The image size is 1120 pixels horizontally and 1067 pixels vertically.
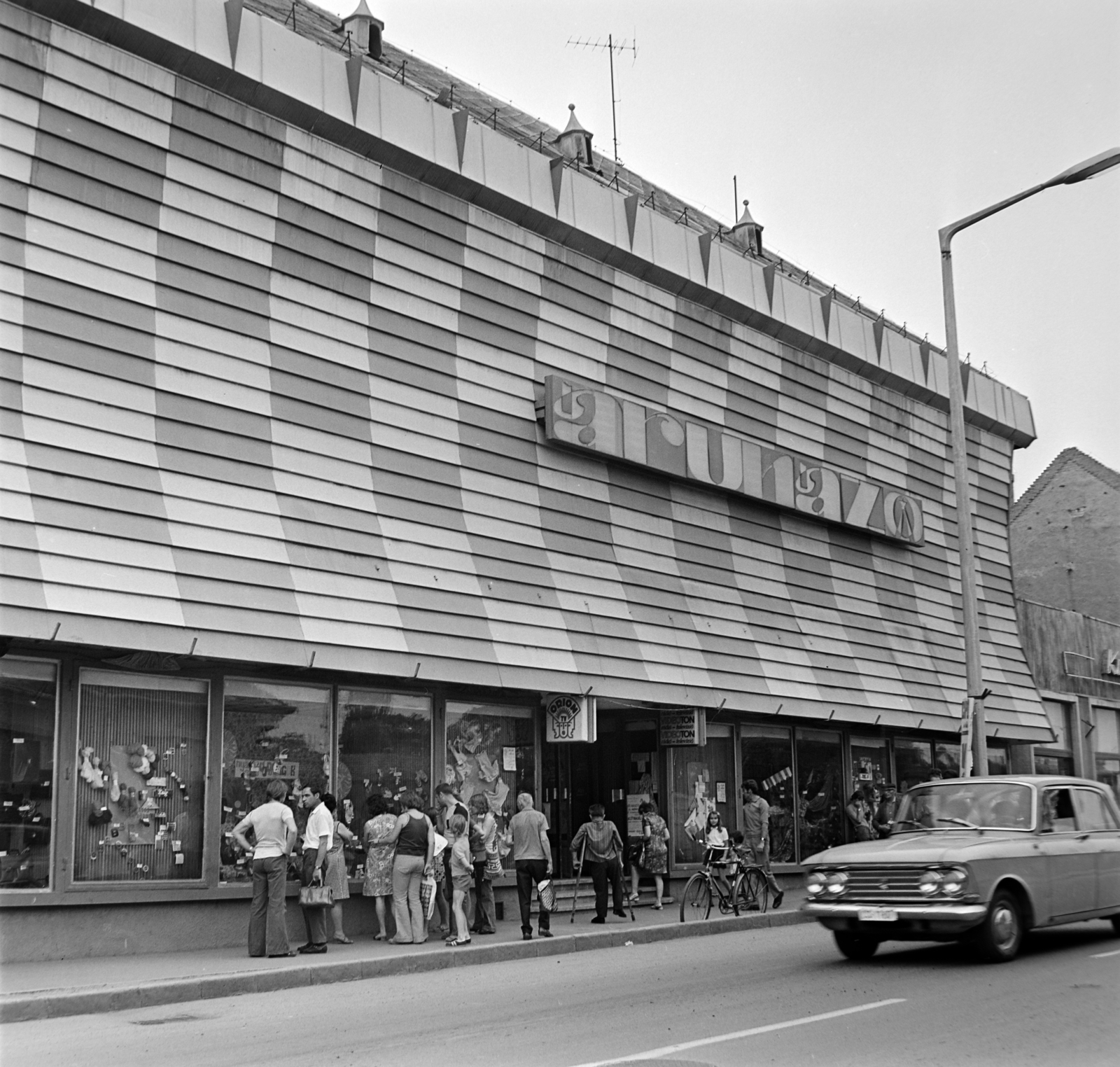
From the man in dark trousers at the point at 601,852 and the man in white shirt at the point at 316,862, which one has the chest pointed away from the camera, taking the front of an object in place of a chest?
the man in dark trousers

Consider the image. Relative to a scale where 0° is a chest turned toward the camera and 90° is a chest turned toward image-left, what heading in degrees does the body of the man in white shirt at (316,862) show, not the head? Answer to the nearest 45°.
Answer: approximately 90°

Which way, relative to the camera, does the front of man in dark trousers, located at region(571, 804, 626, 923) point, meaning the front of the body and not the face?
away from the camera

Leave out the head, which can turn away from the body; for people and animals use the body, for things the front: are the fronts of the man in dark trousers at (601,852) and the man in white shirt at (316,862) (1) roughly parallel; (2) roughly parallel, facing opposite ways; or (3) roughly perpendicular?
roughly perpendicular

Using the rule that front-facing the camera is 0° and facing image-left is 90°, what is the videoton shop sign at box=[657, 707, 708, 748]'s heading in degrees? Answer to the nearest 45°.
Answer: approximately 45°

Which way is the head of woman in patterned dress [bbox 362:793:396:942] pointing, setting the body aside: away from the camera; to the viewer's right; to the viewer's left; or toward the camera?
away from the camera

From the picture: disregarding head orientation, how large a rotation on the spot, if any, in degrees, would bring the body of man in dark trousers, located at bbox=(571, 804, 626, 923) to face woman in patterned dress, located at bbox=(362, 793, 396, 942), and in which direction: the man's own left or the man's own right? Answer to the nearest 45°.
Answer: approximately 135° to the man's own left
